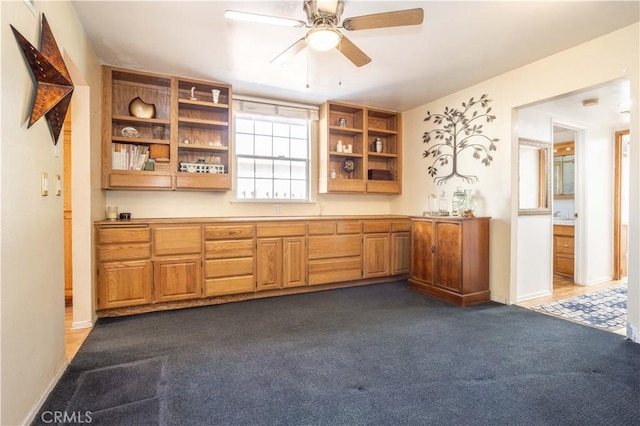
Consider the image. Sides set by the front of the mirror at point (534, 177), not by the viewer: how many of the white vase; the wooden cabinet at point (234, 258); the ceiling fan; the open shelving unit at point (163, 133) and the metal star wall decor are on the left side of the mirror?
0

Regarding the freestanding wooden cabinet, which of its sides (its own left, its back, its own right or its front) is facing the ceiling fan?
front

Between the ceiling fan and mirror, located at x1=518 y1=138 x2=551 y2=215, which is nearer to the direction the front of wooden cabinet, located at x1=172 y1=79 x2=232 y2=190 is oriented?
the ceiling fan

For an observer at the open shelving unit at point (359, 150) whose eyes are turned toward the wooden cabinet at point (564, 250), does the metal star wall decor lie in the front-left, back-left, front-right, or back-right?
back-right

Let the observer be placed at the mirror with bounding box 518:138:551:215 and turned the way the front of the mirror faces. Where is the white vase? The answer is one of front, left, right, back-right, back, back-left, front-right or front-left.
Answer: back-right

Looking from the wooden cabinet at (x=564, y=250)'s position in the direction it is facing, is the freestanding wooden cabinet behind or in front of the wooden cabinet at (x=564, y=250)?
in front

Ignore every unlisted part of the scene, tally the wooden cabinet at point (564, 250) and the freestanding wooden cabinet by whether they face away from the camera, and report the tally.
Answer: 0

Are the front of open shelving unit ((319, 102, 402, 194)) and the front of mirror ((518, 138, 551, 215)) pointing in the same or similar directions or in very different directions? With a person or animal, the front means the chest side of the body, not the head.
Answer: same or similar directions

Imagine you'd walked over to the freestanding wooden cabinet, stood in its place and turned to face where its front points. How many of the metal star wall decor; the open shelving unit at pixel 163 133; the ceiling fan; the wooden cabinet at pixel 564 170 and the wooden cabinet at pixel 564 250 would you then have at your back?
2

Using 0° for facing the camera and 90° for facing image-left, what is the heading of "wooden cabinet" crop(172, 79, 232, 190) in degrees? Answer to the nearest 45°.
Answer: approximately 0°

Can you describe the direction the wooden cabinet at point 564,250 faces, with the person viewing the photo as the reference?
facing the viewer and to the left of the viewer

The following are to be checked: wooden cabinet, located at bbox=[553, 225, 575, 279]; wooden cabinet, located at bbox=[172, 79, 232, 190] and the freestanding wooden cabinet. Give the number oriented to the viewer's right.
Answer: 0

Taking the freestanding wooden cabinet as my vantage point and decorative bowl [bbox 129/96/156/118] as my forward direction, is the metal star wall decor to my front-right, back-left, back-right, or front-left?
front-left

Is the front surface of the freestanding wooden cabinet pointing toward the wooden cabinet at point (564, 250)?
no

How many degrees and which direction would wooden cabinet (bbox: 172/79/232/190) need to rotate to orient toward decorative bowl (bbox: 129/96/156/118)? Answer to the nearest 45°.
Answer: approximately 90° to its right

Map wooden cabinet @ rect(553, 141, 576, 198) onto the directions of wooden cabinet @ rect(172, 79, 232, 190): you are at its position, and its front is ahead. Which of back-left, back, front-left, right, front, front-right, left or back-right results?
left

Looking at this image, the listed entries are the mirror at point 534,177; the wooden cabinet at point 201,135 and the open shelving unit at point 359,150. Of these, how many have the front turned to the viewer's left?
0

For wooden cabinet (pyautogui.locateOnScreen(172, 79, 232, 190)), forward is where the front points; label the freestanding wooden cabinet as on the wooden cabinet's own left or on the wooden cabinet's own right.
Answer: on the wooden cabinet's own left
